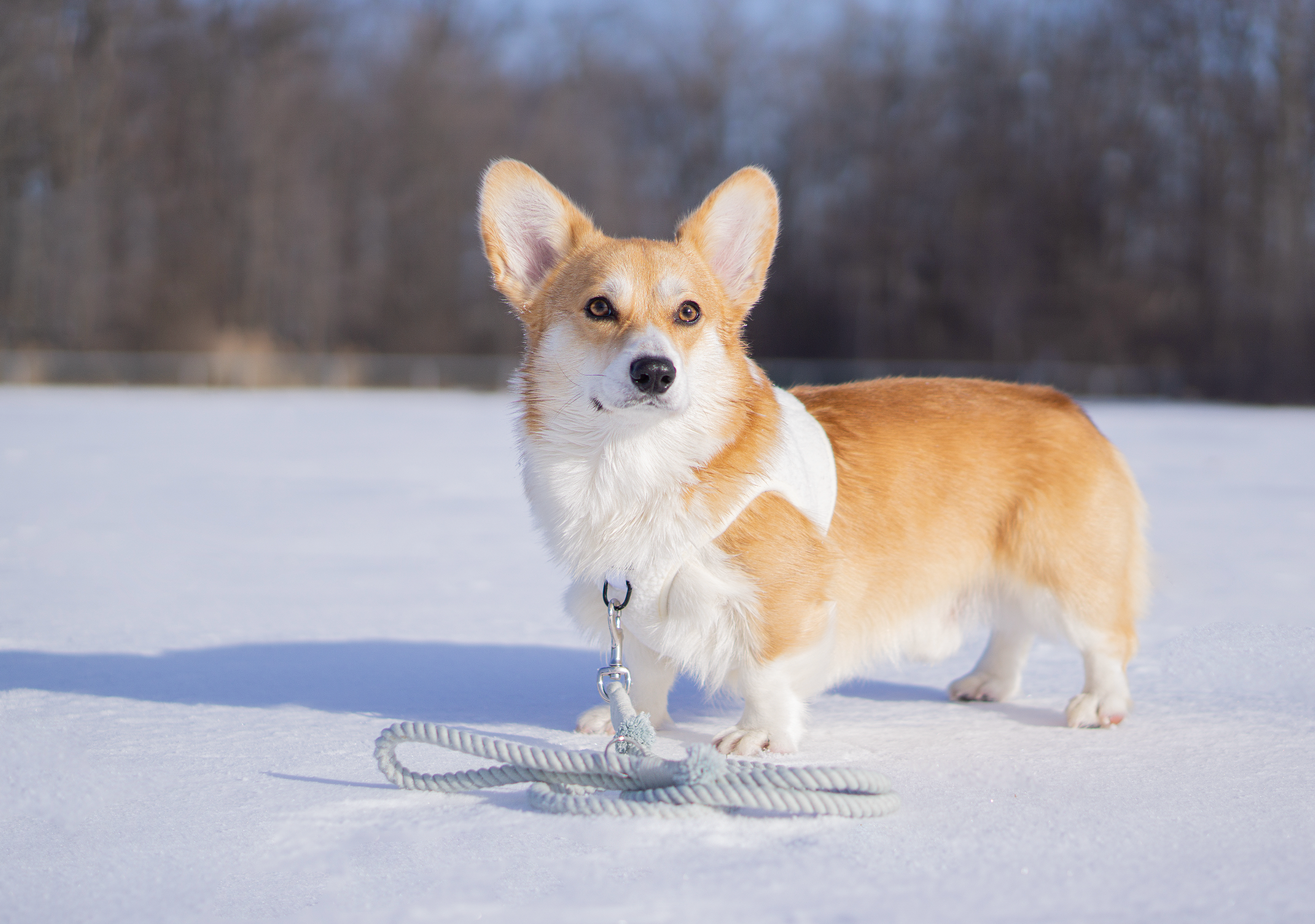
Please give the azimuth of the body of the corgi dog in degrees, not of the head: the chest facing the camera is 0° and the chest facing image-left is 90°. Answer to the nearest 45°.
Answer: approximately 45°
